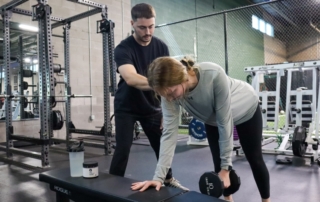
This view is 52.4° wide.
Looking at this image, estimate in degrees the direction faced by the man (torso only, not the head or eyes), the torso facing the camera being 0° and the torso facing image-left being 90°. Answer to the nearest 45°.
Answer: approximately 315°

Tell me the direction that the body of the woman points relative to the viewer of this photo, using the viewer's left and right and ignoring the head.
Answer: facing the viewer and to the left of the viewer

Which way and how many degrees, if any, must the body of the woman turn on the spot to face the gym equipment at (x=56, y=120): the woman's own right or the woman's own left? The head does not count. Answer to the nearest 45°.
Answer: approximately 90° to the woman's own right

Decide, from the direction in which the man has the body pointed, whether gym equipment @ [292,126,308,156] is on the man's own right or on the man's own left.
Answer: on the man's own left

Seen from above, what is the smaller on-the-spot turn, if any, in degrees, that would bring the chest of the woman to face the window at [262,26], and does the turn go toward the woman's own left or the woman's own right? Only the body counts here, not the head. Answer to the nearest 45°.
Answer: approximately 135° to the woman's own right

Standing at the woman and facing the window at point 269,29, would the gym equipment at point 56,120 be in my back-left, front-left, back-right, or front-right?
front-left

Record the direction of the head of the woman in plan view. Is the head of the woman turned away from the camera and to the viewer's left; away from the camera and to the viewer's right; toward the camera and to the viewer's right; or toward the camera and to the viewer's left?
toward the camera and to the viewer's left

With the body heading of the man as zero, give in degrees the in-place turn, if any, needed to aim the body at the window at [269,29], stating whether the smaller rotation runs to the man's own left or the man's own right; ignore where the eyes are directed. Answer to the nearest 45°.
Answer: approximately 90° to the man's own left

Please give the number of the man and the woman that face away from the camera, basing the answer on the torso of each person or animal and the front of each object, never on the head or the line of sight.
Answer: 0

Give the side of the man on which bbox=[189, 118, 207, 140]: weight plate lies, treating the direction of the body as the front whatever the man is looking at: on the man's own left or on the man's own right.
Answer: on the man's own left

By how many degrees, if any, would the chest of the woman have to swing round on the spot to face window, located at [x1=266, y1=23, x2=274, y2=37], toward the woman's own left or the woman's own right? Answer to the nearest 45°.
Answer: approximately 135° to the woman's own right

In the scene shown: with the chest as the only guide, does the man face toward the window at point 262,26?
no

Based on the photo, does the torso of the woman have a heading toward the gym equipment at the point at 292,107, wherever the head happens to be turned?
no

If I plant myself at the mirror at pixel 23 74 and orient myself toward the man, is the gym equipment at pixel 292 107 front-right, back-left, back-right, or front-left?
front-left

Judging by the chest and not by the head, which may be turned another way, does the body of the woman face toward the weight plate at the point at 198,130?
no
